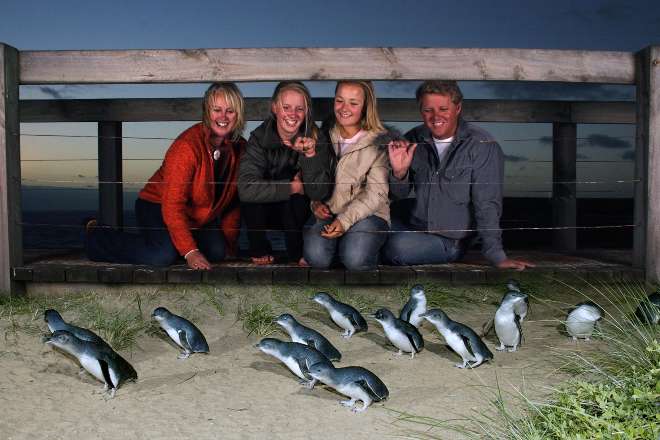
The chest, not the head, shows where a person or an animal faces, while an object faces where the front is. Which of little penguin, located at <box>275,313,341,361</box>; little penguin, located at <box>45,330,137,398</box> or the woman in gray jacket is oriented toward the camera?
the woman in gray jacket

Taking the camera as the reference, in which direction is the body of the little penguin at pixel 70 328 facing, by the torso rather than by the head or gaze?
to the viewer's left

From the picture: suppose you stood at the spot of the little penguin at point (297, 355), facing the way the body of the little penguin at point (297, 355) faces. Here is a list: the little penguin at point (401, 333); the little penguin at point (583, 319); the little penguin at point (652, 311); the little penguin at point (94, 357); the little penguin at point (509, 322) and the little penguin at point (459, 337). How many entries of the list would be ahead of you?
1

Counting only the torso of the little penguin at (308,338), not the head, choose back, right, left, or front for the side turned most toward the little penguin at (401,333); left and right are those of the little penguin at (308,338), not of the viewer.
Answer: back

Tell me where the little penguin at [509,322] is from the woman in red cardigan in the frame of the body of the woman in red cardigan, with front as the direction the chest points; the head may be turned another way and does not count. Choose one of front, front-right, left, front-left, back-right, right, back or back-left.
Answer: front

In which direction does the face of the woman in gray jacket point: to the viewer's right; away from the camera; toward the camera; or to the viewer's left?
toward the camera

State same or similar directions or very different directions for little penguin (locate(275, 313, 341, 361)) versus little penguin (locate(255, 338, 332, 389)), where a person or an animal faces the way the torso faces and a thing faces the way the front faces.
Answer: same or similar directions

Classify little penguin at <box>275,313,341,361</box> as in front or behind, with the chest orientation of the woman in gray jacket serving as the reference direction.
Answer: in front

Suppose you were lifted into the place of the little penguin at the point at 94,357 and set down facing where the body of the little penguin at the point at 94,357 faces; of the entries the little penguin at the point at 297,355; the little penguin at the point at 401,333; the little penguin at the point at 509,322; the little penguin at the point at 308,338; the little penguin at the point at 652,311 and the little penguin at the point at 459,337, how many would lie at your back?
6

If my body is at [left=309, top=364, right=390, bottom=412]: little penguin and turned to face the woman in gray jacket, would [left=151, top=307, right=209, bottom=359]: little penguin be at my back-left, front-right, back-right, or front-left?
front-left

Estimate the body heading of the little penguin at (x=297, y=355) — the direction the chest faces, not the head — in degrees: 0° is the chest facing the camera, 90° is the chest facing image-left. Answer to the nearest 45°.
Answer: approximately 90°

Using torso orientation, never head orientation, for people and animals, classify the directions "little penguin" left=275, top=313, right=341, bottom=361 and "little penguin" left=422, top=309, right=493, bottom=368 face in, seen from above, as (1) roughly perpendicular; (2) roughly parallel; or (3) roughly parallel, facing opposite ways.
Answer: roughly parallel

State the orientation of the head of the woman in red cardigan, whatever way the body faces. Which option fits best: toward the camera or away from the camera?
toward the camera

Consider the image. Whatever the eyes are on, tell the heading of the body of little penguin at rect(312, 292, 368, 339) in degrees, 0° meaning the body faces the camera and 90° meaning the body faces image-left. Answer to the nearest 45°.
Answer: approximately 90°

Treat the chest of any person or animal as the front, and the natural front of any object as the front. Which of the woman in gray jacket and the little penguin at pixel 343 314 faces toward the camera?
the woman in gray jacket

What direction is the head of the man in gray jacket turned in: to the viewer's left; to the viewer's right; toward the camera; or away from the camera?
toward the camera

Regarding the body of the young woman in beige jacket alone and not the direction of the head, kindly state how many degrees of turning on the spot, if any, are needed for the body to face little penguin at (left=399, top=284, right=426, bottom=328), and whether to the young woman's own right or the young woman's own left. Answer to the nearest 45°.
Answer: approximately 45° to the young woman's own left

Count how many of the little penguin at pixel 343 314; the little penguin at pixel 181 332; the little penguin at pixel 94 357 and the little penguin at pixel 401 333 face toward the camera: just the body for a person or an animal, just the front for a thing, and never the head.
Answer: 0

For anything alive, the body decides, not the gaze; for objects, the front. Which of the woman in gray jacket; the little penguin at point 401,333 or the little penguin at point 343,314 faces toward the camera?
the woman in gray jacket
